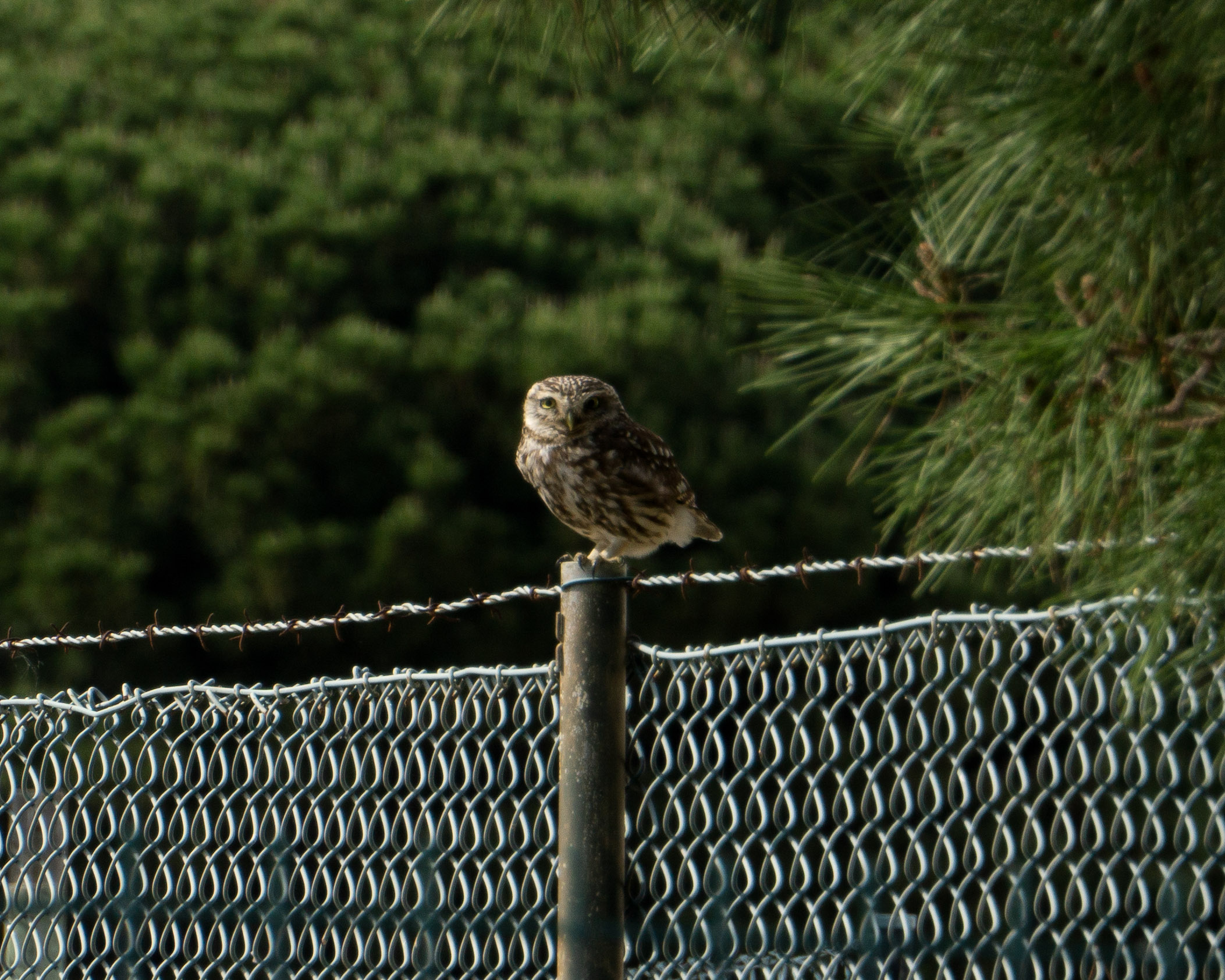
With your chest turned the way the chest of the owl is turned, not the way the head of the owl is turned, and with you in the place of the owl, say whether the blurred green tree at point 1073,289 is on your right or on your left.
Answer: on your left

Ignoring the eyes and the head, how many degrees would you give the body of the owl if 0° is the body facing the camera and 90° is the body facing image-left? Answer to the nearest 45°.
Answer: approximately 45°
